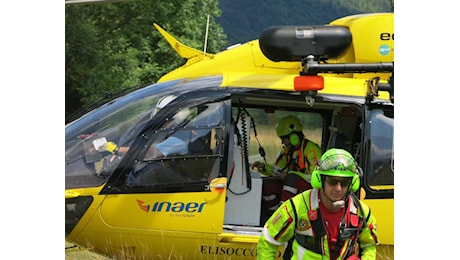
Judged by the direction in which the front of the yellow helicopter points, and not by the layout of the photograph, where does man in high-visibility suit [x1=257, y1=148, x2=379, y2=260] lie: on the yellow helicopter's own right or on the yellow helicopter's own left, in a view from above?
on the yellow helicopter's own left

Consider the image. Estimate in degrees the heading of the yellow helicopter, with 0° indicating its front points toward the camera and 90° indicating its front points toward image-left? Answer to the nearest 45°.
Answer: approximately 90°
